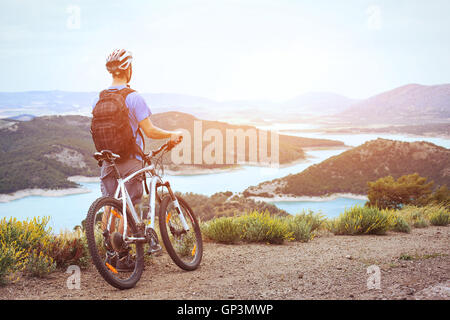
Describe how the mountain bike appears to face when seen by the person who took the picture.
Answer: facing away from the viewer and to the right of the viewer

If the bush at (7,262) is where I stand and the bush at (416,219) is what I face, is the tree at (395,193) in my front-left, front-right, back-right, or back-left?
front-left

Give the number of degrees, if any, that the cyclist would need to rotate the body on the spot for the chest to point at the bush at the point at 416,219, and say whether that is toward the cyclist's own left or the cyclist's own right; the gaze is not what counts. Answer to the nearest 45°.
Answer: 0° — they already face it

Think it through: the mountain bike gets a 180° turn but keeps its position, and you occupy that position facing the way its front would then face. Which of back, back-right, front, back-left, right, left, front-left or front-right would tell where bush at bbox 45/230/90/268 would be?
right

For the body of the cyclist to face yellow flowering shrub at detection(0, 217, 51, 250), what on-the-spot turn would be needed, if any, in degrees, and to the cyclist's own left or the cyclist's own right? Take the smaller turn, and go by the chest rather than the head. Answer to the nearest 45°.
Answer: approximately 90° to the cyclist's own left

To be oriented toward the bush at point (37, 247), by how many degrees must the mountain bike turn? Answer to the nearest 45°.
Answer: approximately 90° to its left

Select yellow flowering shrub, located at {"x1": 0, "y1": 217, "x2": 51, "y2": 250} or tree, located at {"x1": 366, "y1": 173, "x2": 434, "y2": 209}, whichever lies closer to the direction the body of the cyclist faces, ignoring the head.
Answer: the tree

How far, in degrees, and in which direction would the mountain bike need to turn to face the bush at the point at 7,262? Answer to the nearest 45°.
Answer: approximately 135° to its left

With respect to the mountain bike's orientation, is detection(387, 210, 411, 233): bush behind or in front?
in front

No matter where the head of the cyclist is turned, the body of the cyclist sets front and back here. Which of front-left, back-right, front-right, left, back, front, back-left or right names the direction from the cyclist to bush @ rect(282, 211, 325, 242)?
front

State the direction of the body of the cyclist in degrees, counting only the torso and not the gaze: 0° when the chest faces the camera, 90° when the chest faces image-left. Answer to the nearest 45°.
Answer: approximately 225°

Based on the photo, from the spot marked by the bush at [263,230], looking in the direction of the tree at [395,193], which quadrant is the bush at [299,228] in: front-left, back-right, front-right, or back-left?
front-right

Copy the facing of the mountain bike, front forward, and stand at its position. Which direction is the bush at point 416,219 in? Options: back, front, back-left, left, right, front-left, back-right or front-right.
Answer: front

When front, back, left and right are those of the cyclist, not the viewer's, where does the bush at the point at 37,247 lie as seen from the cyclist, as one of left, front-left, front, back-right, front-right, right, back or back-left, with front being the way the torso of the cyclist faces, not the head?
left

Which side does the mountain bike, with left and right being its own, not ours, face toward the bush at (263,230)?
front

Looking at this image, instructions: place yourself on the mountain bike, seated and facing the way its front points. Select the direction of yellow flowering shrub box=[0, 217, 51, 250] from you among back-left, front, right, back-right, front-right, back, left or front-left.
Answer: left

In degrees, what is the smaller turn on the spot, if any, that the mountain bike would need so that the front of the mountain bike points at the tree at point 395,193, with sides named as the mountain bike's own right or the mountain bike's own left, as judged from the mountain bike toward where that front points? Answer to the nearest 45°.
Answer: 0° — it already faces it
